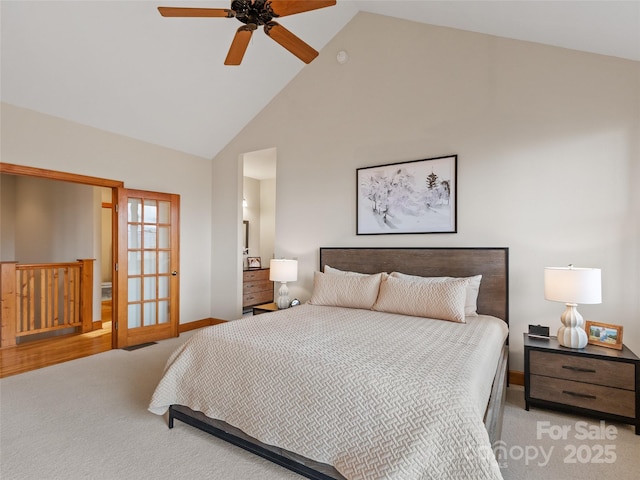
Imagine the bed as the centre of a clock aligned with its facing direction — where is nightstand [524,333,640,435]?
The nightstand is roughly at 7 o'clock from the bed.

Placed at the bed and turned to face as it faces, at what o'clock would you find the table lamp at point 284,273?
The table lamp is roughly at 4 o'clock from the bed.

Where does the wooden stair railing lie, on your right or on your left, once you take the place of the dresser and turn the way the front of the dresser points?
on your right

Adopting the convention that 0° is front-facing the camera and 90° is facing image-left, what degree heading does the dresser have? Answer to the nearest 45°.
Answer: approximately 315°

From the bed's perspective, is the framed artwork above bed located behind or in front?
behind

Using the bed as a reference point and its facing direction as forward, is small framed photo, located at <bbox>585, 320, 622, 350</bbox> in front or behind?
behind

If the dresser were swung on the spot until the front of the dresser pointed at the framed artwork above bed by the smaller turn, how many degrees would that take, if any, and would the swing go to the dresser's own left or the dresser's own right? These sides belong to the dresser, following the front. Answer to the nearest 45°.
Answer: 0° — it already faces it
